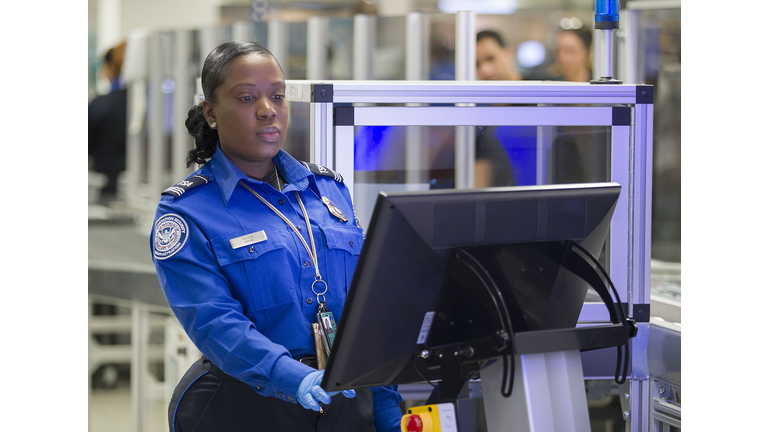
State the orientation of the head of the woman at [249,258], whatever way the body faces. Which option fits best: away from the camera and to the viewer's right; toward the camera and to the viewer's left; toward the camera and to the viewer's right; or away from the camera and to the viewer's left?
toward the camera and to the viewer's right

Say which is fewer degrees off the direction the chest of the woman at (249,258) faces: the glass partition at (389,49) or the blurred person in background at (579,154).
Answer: the blurred person in background

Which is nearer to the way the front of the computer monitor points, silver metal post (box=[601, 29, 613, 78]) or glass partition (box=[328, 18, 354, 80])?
the glass partition

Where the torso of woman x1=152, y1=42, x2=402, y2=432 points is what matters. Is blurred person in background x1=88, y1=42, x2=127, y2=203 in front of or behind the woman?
behind

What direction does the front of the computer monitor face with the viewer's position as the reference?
facing away from the viewer and to the left of the viewer

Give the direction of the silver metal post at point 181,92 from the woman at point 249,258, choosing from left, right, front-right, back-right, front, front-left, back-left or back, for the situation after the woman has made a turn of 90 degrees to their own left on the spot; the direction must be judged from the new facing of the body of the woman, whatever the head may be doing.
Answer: front-left

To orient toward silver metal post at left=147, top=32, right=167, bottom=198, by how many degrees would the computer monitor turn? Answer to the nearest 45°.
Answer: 0° — it already faces it

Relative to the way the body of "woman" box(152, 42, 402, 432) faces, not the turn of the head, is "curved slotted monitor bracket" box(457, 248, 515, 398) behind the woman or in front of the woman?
in front

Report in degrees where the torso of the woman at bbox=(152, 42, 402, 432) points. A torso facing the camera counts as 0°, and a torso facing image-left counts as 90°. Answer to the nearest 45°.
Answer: approximately 315°

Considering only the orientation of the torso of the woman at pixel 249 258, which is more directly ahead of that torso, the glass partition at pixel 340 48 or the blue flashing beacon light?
the blue flashing beacon light

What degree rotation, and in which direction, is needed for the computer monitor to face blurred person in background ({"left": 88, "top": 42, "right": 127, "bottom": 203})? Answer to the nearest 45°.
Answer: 0° — it already faces them

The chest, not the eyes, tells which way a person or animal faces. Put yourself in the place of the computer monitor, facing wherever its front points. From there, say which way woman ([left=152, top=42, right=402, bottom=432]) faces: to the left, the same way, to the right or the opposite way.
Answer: the opposite way

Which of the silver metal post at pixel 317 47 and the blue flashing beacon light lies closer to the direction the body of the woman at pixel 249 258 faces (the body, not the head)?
the blue flashing beacon light
